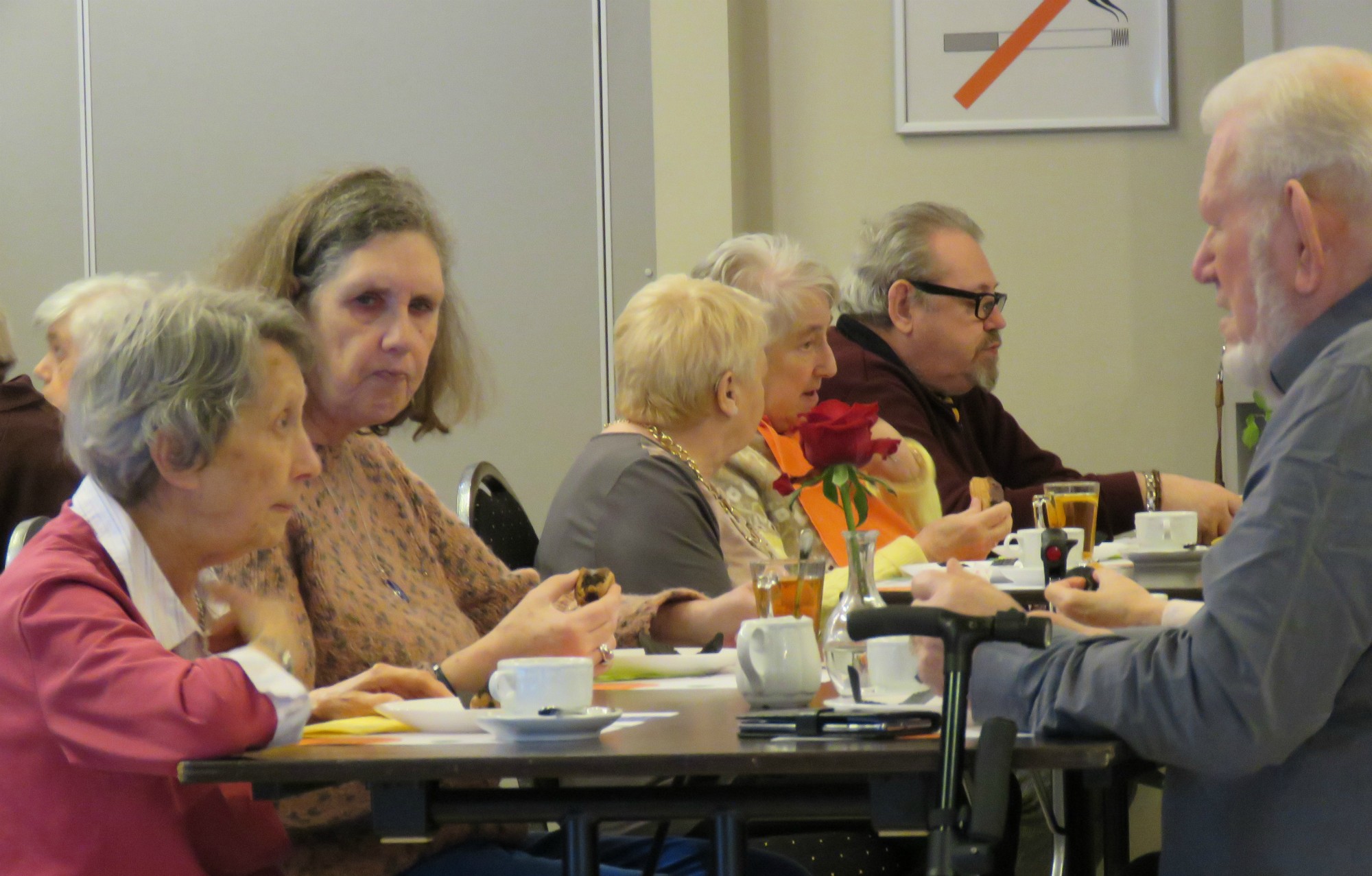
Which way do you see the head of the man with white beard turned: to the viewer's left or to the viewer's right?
to the viewer's left

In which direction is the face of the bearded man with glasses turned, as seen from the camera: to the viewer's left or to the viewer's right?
to the viewer's right

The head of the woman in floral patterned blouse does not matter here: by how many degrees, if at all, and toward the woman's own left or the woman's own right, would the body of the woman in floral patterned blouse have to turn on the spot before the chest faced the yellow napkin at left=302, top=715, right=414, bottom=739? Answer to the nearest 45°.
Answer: approximately 45° to the woman's own right

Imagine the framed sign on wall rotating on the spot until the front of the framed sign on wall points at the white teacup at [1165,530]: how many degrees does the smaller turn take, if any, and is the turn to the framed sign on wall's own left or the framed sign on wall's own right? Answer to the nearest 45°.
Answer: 0° — it already faces it

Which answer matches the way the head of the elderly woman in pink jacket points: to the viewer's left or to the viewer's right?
to the viewer's right

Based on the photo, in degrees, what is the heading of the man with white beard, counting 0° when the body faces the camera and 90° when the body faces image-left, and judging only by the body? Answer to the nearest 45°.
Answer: approximately 90°

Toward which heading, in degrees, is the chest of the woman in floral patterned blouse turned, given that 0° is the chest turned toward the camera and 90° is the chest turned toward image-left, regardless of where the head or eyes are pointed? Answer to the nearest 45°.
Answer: approximately 315°

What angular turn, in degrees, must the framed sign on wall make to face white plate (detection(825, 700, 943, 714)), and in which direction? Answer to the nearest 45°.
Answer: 0° — it already faces it

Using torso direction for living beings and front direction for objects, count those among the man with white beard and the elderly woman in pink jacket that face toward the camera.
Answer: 0

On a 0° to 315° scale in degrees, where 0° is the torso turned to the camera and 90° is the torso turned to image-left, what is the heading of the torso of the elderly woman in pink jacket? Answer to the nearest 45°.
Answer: approximately 270°

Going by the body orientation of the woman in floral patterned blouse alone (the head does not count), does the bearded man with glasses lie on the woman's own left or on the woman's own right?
on the woman's own left

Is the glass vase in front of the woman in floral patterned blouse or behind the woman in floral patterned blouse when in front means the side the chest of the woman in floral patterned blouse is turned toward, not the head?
in front
